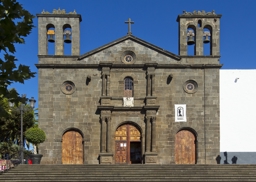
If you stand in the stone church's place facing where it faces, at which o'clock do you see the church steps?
The church steps is roughly at 12 o'clock from the stone church.

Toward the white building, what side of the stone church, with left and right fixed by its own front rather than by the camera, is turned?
left

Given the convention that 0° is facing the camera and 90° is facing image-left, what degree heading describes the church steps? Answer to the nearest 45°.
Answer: approximately 0°

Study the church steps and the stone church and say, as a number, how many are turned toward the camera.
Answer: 2

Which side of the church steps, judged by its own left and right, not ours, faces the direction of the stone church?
back

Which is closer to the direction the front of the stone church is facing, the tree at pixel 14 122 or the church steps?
the church steps
